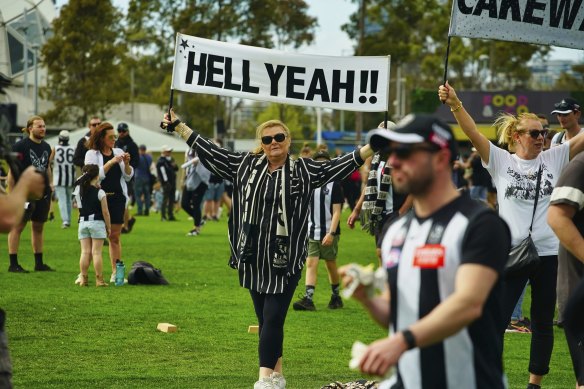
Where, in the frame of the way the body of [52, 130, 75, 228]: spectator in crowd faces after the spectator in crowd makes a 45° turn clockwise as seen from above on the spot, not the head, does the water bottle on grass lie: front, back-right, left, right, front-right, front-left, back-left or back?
back-right

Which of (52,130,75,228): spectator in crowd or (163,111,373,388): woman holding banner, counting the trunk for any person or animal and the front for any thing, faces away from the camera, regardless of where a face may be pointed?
the spectator in crowd

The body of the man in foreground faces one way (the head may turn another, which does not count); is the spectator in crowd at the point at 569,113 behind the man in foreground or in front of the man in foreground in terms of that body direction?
behind

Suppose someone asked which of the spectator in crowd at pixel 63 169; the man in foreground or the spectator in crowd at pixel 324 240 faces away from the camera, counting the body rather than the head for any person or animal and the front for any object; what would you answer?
the spectator in crowd at pixel 63 169

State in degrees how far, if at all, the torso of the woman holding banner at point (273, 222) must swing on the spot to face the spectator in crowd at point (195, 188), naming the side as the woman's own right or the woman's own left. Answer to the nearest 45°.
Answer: approximately 180°

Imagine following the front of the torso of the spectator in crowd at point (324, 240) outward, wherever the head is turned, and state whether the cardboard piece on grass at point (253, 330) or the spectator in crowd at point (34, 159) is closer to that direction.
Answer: the cardboard piece on grass

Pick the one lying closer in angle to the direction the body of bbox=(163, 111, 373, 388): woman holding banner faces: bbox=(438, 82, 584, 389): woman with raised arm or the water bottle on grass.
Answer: the woman with raised arm

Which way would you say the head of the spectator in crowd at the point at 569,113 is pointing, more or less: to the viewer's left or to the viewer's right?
to the viewer's left
